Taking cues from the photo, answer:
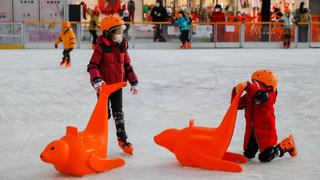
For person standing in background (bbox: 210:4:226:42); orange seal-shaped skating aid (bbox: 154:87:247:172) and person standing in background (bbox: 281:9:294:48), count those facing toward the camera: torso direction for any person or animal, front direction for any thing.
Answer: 2

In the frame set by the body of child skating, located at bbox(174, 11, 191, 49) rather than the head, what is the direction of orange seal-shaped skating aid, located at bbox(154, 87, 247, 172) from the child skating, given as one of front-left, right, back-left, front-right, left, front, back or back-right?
front-left

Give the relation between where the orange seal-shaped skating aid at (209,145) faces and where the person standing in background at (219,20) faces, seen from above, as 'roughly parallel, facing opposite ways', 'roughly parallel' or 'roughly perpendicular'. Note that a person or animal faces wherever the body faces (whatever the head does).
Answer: roughly perpendicular

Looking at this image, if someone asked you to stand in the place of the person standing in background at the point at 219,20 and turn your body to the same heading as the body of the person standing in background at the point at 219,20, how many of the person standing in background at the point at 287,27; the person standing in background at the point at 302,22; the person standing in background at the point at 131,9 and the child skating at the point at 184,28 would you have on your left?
2

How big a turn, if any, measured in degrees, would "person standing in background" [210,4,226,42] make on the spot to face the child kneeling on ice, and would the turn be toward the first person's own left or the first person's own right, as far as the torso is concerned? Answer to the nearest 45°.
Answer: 0° — they already face them

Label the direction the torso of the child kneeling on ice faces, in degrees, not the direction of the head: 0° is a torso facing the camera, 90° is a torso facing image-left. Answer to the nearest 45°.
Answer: approximately 45°

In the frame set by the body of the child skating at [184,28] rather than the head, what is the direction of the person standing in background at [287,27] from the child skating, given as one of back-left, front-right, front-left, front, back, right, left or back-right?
back-left

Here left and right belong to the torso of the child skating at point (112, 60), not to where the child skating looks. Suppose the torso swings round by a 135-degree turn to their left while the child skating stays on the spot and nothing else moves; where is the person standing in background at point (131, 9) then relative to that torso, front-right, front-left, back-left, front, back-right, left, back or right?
front

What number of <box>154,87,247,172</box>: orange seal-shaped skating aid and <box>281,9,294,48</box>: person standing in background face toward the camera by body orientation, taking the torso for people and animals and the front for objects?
1
